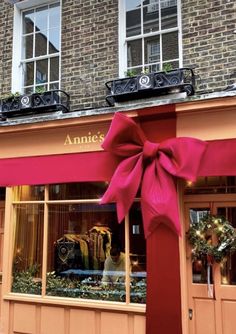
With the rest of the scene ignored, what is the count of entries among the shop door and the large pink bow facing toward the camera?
2

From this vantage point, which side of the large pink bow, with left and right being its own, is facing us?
front

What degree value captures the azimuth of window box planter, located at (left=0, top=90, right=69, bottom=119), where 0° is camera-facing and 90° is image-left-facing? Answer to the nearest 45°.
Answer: approximately 45°

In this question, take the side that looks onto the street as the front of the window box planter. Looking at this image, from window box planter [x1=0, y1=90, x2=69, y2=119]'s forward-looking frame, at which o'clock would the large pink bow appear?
The large pink bow is roughly at 9 o'clock from the window box planter.

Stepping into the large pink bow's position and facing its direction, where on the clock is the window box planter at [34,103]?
The window box planter is roughly at 4 o'clock from the large pink bow.

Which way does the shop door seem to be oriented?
toward the camera

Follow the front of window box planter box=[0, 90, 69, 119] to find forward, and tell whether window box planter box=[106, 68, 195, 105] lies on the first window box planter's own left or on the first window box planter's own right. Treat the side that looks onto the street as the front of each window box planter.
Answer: on the first window box planter's own left
